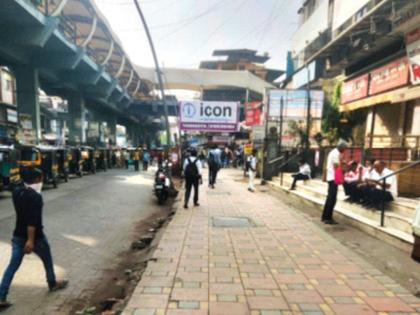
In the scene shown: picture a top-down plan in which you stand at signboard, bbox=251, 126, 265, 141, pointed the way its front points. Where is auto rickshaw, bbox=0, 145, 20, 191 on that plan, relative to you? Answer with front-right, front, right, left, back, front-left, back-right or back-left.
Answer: front-right

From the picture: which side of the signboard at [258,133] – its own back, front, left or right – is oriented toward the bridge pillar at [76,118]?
right

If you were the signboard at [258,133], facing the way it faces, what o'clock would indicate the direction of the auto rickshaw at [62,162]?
The auto rickshaw is roughly at 2 o'clock from the signboard.

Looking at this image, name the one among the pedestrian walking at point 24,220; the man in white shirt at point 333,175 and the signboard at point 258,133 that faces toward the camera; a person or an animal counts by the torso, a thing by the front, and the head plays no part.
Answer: the signboard

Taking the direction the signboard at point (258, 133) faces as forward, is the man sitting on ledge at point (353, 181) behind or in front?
in front

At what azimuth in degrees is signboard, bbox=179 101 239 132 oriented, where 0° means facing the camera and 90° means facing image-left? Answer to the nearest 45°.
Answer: approximately 0°

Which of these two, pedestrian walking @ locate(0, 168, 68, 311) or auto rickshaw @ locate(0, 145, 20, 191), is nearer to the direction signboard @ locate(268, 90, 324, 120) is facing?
the pedestrian walking

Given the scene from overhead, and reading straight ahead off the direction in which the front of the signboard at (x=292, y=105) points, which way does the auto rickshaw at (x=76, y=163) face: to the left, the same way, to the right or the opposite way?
to the left

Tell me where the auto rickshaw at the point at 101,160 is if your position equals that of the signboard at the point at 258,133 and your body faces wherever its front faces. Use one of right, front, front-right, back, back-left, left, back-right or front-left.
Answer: right

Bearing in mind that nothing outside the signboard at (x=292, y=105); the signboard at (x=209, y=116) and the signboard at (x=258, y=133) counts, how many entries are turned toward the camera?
3
